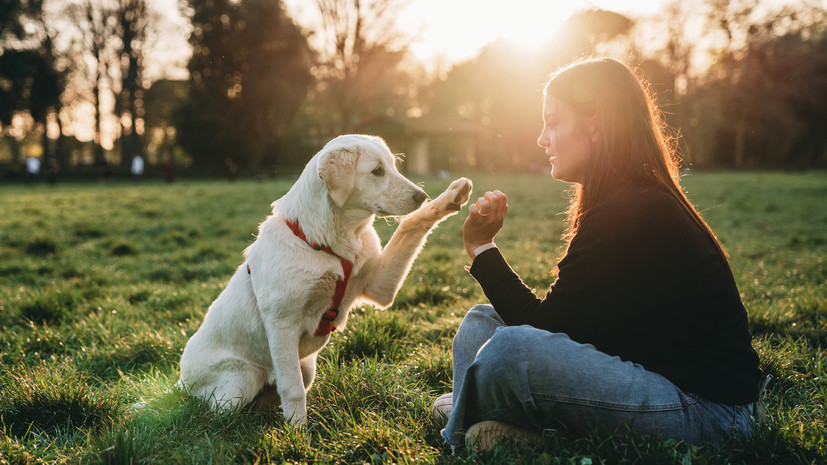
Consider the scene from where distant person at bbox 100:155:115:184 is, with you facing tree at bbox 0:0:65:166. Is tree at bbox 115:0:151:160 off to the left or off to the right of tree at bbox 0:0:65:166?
right

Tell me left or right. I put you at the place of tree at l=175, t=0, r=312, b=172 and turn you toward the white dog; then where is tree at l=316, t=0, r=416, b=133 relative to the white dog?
left

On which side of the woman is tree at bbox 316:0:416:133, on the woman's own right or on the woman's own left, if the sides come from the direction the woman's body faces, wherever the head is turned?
on the woman's own right

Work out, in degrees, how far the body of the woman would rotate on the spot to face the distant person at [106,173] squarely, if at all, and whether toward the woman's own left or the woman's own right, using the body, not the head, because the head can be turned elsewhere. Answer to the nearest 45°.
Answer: approximately 45° to the woman's own right

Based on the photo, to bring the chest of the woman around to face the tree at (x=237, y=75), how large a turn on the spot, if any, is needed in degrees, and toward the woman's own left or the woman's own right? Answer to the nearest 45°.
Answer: approximately 45° to the woman's own right

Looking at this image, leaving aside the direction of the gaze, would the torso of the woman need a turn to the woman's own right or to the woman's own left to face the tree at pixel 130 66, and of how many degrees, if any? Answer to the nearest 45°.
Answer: approximately 45° to the woman's own right

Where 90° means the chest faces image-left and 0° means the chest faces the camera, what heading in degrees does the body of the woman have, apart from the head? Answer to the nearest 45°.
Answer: approximately 90°
